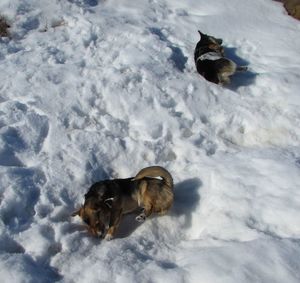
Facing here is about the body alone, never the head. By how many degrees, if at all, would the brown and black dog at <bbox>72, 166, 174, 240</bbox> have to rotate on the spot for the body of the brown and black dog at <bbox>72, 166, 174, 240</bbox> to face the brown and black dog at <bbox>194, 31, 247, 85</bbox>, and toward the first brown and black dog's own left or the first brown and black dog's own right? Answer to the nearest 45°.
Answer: approximately 135° to the first brown and black dog's own right

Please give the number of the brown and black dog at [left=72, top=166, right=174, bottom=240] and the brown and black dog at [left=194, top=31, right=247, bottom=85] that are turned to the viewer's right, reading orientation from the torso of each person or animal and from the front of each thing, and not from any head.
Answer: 0

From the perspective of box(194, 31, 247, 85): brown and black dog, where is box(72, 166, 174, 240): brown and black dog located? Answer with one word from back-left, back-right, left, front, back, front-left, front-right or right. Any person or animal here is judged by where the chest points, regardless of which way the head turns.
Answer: back-left

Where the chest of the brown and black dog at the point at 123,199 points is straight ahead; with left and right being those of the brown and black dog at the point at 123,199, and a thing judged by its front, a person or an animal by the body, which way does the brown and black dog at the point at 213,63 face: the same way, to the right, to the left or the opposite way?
to the right

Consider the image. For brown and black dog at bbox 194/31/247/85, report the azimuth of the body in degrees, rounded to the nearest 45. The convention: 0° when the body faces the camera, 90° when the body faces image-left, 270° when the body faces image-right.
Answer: approximately 135°
